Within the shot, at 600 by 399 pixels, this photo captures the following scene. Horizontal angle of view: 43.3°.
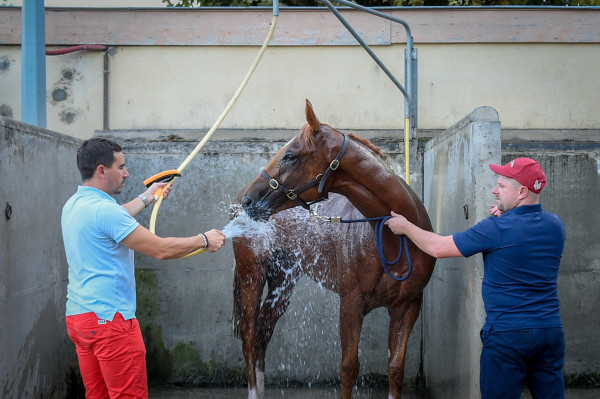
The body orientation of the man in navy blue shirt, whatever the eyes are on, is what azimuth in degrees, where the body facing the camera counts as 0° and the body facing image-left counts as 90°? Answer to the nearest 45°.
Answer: approximately 135°

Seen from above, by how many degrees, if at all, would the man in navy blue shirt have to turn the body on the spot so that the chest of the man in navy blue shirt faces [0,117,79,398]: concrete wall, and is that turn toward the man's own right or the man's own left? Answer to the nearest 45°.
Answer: approximately 45° to the man's own left

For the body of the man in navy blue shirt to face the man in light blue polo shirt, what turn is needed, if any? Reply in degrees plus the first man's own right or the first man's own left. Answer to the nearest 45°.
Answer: approximately 45° to the first man's own left

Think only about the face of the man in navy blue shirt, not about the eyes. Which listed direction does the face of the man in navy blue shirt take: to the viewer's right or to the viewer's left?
to the viewer's left
